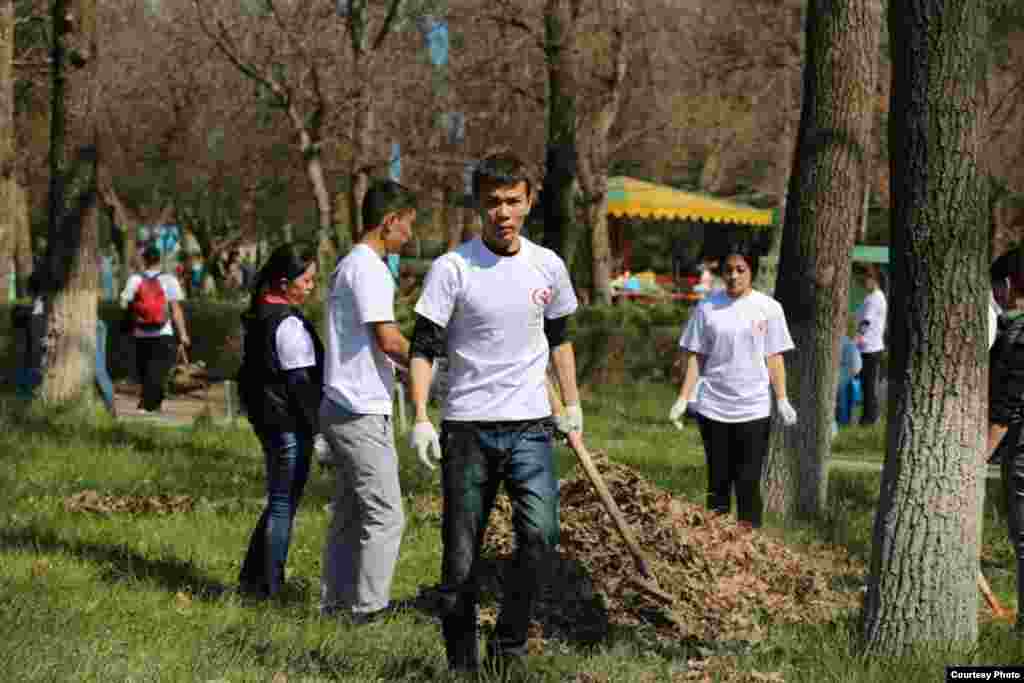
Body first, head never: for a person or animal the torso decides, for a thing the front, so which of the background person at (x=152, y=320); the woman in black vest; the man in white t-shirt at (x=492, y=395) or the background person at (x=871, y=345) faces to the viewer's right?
the woman in black vest

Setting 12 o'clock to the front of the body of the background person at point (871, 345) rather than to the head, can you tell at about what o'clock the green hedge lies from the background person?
The green hedge is roughly at 1 o'clock from the background person.

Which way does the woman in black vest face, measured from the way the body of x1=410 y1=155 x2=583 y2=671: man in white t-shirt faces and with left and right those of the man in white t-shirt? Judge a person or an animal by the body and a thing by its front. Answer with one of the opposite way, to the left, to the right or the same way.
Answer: to the left

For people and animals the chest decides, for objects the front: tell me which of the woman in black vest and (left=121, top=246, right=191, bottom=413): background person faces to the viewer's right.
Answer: the woman in black vest

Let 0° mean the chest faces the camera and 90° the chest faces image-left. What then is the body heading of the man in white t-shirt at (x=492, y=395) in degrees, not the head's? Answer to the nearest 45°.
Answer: approximately 0°

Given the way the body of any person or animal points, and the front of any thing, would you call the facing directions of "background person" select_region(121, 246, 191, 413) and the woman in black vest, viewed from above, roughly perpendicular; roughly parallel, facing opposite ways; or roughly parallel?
roughly perpendicular

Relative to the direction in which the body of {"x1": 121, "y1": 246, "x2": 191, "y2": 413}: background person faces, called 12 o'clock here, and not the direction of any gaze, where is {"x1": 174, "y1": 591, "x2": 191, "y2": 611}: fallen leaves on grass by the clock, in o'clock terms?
The fallen leaves on grass is roughly at 6 o'clock from the background person.

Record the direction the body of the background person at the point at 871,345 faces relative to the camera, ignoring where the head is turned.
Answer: to the viewer's left

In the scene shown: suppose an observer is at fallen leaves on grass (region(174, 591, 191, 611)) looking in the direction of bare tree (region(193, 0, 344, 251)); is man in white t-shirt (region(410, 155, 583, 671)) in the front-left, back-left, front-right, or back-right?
back-right

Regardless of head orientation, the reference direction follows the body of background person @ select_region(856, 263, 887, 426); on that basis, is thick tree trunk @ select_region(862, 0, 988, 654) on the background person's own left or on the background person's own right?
on the background person's own left

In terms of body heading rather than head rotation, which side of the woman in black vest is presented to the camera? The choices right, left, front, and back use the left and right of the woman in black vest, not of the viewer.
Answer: right

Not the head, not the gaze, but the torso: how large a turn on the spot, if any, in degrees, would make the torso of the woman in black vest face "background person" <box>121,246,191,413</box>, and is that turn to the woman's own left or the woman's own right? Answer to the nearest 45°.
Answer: approximately 90° to the woman's own left

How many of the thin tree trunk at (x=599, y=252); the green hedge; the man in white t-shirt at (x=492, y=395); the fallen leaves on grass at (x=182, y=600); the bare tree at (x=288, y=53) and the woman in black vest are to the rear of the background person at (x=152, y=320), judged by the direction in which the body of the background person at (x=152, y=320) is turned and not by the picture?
3

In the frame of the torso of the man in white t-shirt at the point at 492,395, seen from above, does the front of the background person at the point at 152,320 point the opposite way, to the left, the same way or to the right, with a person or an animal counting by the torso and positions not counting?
the opposite way
